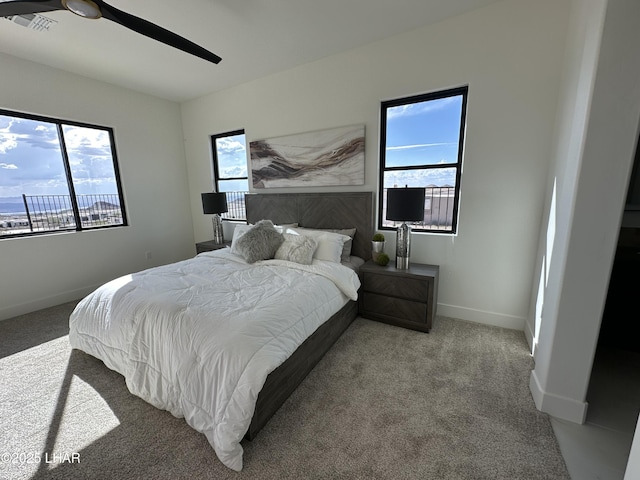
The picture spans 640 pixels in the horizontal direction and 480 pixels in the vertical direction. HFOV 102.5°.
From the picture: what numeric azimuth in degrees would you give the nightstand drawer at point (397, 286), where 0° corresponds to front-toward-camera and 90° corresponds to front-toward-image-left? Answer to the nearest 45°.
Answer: approximately 45°

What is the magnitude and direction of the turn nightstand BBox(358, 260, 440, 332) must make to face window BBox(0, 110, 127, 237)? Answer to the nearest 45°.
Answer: approximately 45° to its right

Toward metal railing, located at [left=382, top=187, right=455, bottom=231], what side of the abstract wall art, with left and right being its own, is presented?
left

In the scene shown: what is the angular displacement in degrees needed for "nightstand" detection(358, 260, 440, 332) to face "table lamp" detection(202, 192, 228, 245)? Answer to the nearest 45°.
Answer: approximately 45° to its right

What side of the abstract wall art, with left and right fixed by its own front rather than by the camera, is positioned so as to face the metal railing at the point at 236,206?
right

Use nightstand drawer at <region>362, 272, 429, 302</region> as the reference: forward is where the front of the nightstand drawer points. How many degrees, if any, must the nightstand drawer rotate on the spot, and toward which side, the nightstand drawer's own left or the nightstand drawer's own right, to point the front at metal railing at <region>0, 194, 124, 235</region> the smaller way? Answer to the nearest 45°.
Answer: approximately 45° to the nightstand drawer's own right

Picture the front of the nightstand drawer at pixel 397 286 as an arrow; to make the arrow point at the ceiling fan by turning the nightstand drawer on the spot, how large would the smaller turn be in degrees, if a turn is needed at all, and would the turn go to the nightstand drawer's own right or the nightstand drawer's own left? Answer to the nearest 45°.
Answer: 0° — it already faces it

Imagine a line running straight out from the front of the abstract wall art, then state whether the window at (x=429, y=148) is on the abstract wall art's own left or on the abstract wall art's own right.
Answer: on the abstract wall art's own left
